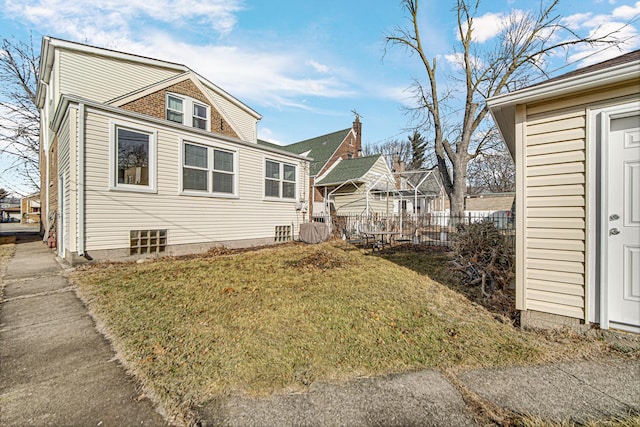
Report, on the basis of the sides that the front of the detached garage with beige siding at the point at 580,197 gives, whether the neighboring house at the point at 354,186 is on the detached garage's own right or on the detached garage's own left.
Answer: on the detached garage's own right

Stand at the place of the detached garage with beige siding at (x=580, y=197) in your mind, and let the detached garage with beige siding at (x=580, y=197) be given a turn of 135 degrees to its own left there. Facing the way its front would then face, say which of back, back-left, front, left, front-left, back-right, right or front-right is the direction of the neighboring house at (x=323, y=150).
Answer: back-left

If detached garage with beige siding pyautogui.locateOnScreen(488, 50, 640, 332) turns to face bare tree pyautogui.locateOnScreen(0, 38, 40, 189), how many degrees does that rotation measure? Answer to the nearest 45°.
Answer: approximately 45° to its right

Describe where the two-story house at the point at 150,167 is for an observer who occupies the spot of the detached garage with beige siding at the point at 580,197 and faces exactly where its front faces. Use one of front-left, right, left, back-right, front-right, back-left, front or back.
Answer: front-right

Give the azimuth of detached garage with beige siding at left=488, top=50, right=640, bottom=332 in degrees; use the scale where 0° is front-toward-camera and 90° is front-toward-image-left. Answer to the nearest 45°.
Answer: approximately 45°
